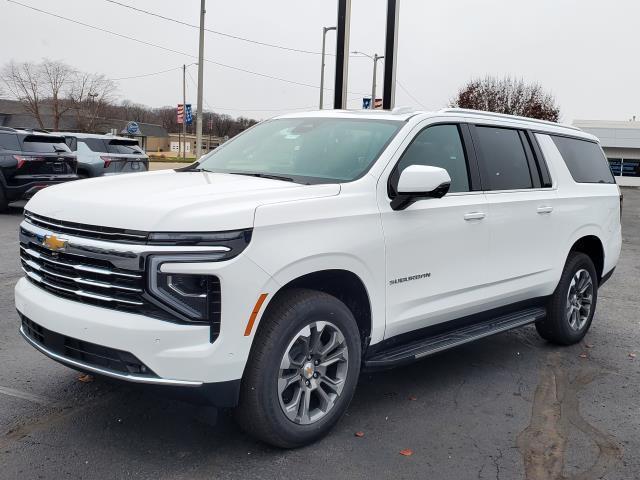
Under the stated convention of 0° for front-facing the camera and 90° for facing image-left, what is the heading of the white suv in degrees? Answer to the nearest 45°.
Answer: approximately 45°

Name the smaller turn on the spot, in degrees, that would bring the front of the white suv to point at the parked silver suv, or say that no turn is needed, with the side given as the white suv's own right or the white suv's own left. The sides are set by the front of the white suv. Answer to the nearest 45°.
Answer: approximately 135° to the white suv's own right

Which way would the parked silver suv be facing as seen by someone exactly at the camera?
facing away from the viewer and to the left of the viewer

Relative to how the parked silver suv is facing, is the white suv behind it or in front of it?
behind

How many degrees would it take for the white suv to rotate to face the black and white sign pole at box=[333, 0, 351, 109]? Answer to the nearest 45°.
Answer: approximately 135° to its right
